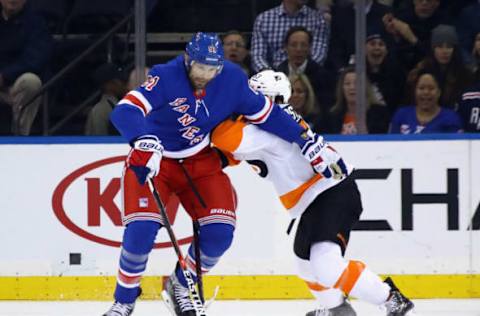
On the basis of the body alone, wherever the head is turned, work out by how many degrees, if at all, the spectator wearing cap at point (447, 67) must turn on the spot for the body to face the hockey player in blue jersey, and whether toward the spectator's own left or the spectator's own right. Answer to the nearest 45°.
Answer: approximately 45° to the spectator's own right

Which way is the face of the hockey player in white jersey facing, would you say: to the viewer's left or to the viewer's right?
to the viewer's left

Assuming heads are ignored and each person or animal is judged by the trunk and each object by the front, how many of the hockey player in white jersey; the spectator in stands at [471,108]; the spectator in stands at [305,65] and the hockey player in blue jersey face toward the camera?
3

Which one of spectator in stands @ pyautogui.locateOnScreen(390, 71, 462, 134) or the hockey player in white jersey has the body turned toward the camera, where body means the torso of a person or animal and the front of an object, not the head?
the spectator in stands

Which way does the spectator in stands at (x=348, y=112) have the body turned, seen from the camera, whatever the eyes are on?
toward the camera

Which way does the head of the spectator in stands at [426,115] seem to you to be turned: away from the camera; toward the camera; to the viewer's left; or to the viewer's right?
toward the camera

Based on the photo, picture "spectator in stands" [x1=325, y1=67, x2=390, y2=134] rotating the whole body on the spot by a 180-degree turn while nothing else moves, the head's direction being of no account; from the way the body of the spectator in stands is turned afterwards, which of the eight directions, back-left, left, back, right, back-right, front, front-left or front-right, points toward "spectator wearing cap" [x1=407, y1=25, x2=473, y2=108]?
right

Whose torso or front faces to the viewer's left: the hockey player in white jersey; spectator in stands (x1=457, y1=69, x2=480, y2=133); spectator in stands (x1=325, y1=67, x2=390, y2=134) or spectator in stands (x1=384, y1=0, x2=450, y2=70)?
the hockey player in white jersey

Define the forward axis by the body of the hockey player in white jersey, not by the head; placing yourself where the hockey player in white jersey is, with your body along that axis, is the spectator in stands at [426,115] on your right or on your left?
on your right

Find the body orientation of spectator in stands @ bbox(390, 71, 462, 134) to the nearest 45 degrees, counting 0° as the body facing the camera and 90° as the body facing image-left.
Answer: approximately 0°

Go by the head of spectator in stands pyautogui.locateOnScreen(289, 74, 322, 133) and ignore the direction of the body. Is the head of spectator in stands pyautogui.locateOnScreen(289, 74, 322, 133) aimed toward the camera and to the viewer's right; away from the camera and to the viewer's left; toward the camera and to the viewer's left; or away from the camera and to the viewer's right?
toward the camera and to the viewer's left

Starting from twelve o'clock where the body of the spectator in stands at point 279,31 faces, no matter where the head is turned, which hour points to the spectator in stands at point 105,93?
the spectator in stands at point 105,93 is roughly at 3 o'clock from the spectator in stands at point 279,31.

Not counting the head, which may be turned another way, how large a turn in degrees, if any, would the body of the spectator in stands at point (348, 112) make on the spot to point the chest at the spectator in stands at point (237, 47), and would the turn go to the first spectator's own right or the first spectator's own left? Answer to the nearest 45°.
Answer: approximately 90° to the first spectator's own right

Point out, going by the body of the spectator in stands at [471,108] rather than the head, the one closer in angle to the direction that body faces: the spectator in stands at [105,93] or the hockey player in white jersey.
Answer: the hockey player in white jersey

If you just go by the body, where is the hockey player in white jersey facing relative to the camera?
to the viewer's left

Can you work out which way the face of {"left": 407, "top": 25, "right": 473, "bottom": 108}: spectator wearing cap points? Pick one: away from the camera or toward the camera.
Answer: toward the camera

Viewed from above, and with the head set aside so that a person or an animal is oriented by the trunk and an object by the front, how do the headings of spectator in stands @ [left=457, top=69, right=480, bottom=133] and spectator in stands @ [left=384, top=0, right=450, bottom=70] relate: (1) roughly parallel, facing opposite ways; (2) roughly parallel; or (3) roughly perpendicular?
roughly parallel
